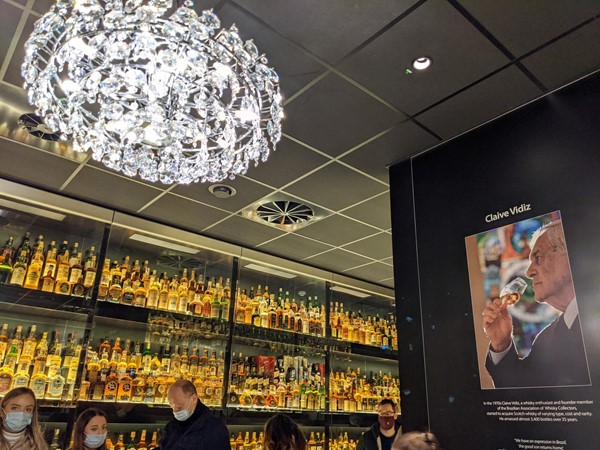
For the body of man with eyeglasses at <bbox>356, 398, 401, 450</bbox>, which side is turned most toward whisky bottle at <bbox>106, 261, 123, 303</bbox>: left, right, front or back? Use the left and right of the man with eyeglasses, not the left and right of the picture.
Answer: right

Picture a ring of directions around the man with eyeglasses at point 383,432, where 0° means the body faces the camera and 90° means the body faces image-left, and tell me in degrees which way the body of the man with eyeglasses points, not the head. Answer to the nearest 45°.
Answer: approximately 0°

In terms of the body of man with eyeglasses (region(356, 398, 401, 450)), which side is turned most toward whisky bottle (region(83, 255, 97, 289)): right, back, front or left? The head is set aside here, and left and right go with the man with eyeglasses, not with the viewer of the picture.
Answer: right

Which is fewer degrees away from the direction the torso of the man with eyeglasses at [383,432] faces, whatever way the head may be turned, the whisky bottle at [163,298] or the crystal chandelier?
the crystal chandelier

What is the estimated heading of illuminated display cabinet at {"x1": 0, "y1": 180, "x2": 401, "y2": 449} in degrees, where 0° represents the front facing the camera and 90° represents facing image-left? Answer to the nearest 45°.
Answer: approximately 315°
